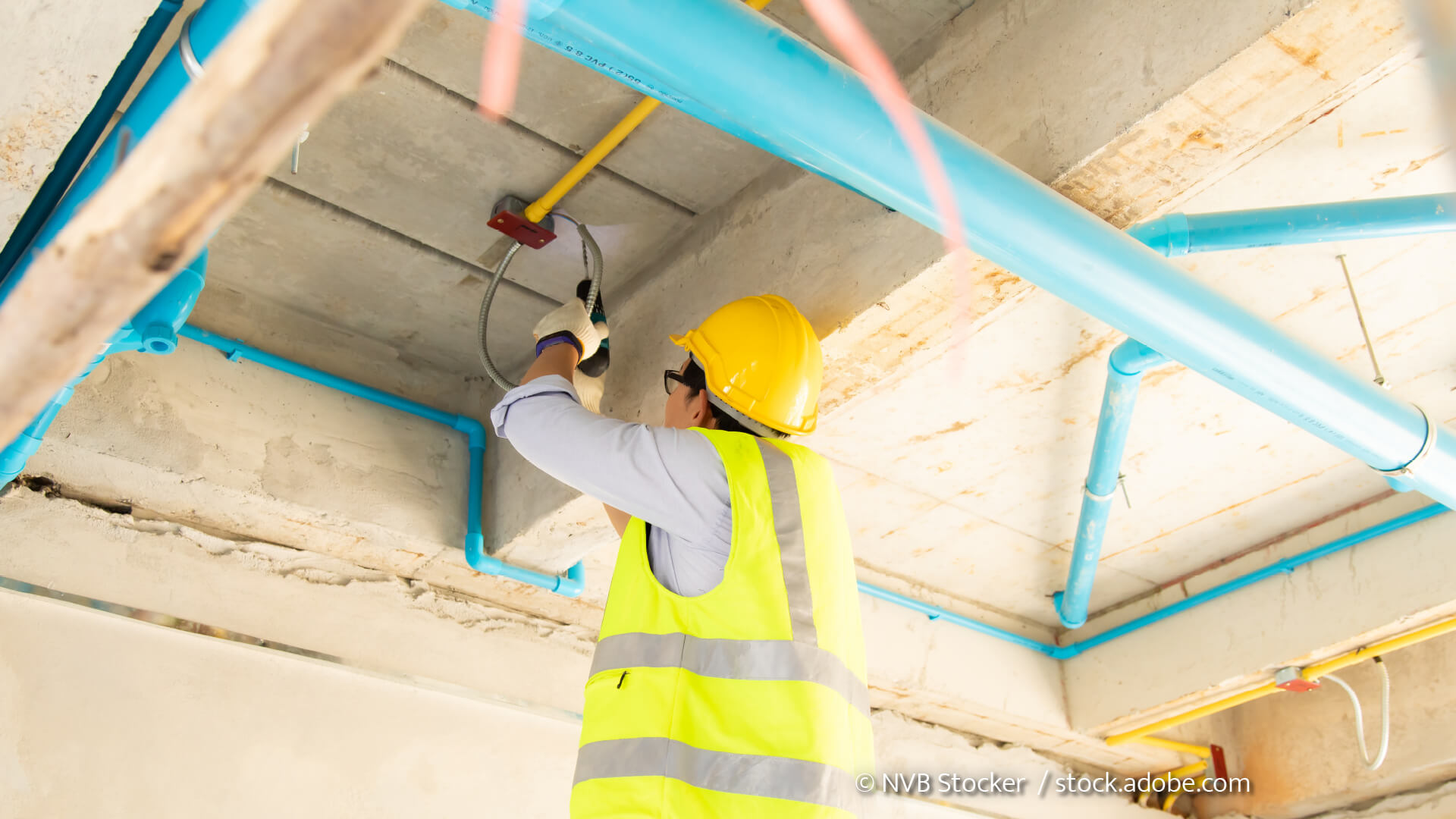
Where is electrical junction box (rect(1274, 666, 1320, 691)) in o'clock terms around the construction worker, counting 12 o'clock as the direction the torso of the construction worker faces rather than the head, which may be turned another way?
The electrical junction box is roughly at 3 o'clock from the construction worker.

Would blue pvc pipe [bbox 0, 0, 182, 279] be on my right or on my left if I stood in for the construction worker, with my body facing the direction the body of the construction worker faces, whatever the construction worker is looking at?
on my left

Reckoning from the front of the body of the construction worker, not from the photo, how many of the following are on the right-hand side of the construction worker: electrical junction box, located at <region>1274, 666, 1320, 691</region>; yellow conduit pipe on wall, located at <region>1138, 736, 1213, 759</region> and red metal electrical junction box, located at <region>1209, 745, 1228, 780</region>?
3

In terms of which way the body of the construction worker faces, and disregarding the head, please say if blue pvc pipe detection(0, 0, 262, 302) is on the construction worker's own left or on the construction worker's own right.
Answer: on the construction worker's own left

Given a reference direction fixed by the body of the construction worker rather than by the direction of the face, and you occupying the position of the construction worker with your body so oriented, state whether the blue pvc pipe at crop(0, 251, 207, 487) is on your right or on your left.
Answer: on your left

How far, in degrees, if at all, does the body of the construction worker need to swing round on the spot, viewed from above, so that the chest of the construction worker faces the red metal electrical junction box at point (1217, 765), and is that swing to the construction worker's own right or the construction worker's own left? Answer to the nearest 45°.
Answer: approximately 90° to the construction worker's own right

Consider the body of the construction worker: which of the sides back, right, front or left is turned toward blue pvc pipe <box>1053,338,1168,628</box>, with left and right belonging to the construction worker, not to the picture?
right

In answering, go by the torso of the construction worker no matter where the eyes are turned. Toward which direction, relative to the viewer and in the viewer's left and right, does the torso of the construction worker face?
facing away from the viewer and to the left of the viewer
